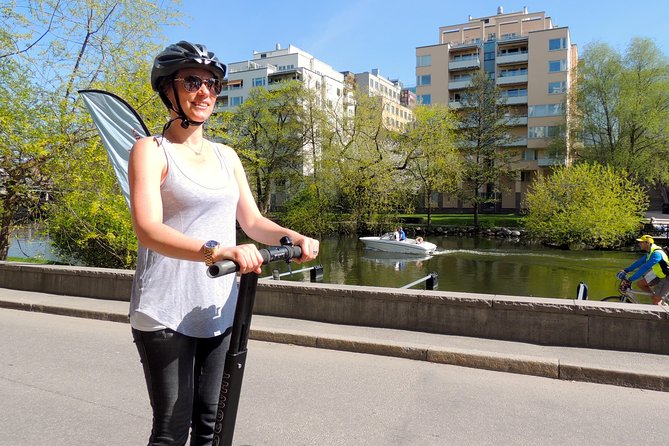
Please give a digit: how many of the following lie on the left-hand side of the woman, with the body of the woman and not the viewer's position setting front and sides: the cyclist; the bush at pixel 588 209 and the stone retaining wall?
3

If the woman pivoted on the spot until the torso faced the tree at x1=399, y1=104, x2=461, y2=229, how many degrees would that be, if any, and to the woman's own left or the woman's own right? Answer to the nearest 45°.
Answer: approximately 90° to the woman's own left

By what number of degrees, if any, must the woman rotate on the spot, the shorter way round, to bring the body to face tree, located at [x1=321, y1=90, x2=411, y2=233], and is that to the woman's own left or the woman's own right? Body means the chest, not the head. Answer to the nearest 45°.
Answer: approximately 135° to the woman's own left

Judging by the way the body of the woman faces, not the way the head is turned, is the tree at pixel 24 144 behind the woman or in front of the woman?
behind

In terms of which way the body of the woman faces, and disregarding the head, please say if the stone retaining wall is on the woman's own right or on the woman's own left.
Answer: on the woman's own left

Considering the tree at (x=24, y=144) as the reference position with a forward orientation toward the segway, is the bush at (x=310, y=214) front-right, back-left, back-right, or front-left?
back-left

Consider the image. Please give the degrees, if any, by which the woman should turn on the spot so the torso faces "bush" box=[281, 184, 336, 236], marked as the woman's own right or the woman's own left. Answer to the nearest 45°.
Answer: approximately 135° to the woman's own left

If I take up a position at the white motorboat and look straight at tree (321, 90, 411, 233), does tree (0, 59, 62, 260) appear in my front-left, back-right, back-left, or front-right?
back-left

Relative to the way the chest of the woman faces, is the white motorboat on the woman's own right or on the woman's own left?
on the woman's own left

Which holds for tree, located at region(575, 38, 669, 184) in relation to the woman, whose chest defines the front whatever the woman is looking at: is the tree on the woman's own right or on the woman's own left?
on the woman's own left

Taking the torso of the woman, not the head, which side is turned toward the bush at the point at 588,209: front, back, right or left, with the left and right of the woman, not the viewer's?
left

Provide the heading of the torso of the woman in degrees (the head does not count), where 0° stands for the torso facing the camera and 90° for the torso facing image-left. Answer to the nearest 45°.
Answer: approximately 315°
